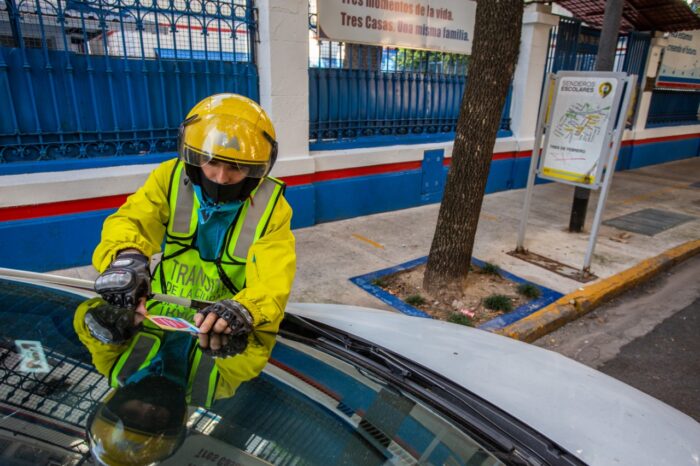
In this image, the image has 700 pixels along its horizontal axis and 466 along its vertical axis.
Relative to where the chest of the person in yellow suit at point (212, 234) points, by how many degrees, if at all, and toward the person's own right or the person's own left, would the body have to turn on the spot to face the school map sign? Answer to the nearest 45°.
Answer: approximately 135° to the person's own left

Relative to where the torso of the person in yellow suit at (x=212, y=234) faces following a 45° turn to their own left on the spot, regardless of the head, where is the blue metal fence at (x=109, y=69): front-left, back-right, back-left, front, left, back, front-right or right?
back-left

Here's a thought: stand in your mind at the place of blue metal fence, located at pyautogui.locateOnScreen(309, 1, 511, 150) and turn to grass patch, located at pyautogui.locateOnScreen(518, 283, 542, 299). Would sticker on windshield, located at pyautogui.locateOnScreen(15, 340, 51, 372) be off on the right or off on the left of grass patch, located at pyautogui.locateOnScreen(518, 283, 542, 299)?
right

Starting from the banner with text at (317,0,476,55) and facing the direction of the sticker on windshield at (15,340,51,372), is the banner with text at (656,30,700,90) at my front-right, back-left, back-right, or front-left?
back-left

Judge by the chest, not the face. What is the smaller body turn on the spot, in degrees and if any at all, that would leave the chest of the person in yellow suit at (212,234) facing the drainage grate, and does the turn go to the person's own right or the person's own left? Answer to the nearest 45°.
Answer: approximately 135° to the person's own left

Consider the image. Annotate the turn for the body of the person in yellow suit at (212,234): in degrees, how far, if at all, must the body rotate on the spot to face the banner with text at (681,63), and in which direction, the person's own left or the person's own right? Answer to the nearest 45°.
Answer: approximately 135° to the person's own left

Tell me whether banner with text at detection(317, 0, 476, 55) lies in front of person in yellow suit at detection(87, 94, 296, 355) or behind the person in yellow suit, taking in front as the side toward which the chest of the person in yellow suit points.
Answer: behind

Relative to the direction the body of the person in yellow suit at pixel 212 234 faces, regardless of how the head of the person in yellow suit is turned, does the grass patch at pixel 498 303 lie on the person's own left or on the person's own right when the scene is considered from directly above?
on the person's own left

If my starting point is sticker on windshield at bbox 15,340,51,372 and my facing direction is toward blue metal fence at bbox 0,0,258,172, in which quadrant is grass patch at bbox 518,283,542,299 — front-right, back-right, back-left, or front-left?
front-right

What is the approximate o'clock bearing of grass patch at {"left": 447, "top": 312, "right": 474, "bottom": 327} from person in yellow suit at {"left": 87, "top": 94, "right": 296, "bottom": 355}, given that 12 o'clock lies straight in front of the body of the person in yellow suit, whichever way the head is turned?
The grass patch is roughly at 8 o'clock from the person in yellow suit.

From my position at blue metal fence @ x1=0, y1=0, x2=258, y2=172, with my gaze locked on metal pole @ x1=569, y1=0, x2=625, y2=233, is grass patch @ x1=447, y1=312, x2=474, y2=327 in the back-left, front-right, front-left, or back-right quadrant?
front-right

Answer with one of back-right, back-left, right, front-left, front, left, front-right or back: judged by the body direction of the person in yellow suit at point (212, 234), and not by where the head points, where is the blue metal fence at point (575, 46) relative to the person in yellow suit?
back-left

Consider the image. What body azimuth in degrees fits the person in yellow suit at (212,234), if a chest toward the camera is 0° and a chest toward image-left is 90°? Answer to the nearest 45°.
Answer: approximately 0°

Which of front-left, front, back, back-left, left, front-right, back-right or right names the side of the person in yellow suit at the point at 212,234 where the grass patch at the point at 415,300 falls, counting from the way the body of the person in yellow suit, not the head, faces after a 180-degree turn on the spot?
front-right

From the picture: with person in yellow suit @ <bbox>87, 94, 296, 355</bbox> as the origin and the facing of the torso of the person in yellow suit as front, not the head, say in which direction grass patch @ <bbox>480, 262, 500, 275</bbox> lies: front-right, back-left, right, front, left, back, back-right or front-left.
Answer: back-left

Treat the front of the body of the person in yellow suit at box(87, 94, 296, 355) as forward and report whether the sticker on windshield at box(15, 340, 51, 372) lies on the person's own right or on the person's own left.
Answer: on the person's own right
